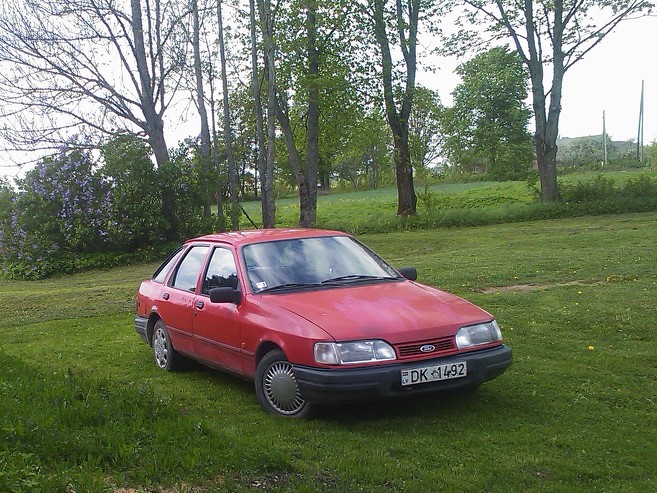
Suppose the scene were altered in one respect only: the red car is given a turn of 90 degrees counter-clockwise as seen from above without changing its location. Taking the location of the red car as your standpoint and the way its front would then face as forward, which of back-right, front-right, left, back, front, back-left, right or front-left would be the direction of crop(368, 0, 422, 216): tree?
front-left

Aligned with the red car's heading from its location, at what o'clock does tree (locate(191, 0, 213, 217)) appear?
The tree is roughly at 7 o'clock from the red car.
